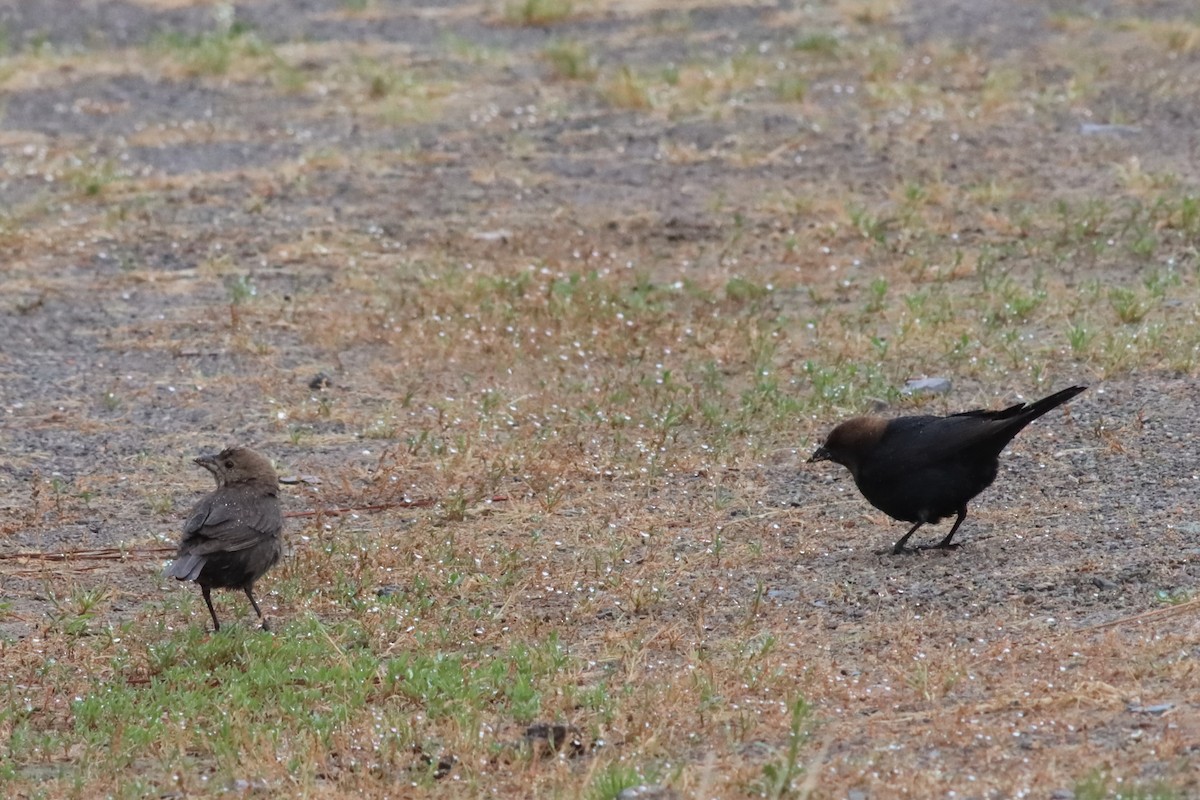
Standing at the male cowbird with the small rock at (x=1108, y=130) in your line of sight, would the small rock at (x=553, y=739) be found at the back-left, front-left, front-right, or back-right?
back-left

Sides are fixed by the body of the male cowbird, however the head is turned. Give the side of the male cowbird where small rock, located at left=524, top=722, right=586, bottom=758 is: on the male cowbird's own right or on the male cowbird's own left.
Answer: on the male cowbird's own left

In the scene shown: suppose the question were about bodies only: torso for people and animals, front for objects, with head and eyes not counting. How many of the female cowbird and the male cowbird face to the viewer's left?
1

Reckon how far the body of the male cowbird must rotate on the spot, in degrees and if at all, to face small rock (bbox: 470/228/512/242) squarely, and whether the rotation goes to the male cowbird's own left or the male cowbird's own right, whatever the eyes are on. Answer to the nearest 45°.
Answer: approximately 45° to the male cowbird's own right

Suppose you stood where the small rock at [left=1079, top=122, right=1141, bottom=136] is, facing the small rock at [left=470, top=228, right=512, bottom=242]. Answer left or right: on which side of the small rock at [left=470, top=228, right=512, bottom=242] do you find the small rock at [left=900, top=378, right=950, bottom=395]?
left

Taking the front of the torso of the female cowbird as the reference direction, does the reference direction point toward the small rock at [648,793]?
no

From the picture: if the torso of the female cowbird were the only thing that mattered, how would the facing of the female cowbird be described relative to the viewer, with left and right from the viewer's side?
facing away from the viewer and to the right of the viewer

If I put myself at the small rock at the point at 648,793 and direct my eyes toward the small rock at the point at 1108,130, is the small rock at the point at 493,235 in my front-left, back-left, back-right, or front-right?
front-left

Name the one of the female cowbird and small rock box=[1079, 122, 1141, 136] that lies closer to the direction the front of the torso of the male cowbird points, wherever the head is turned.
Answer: the female cowbird

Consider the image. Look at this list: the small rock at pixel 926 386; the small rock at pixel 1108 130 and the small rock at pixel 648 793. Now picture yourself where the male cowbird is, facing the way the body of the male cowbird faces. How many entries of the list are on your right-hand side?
2

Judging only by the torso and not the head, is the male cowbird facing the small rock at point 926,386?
no

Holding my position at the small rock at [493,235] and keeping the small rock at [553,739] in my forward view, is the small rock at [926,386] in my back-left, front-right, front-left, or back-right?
front-left

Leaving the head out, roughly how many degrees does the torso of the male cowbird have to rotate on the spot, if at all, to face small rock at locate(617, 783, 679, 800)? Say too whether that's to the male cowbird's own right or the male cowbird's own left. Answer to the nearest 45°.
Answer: approximately 90° to the male cowbird's own left

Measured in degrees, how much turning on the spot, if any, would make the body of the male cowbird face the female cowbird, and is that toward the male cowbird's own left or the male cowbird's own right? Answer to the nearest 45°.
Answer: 0° — it already faces it

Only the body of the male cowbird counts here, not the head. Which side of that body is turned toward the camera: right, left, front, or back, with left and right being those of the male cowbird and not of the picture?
left

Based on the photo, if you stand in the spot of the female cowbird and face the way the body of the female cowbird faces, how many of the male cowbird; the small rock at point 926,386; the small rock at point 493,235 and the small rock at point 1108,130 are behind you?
0

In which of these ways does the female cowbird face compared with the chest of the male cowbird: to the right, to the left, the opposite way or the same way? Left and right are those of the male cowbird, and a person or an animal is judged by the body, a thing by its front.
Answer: to the right

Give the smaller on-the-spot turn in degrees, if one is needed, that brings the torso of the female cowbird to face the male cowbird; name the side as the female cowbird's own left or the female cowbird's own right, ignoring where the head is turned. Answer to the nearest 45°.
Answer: approximately 45° to the female cowbird's own right
